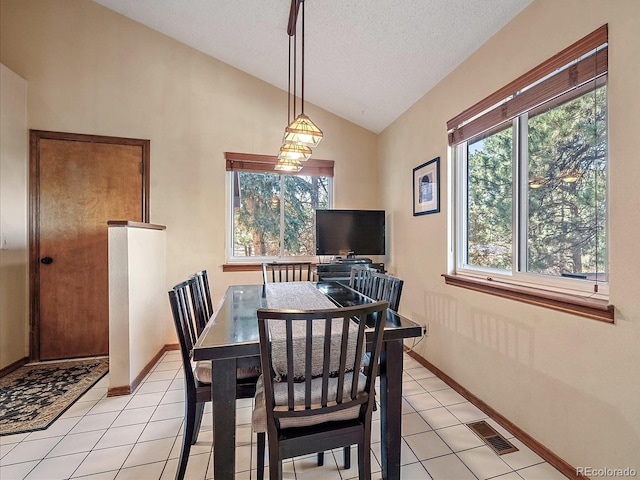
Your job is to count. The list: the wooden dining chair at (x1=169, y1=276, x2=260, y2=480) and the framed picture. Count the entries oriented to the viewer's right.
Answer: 1

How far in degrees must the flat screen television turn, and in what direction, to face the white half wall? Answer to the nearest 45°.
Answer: approximately 45° to its right

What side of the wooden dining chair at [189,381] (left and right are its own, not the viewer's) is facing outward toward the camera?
right

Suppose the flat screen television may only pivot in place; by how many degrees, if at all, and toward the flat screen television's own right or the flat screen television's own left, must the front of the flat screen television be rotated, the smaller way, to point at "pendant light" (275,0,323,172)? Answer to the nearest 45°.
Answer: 0° — it already faces it

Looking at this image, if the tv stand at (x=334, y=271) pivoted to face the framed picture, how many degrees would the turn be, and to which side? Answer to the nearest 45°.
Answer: approximately 45° to its left

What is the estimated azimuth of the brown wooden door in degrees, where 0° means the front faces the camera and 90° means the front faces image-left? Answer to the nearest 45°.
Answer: approximately 0°

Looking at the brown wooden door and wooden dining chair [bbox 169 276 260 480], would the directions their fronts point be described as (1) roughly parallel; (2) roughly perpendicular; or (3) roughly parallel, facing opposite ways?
roughly perpendicular
